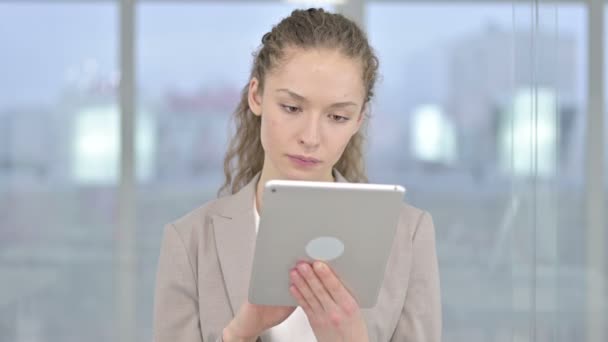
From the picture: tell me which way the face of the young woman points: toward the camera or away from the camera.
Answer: toward the camera

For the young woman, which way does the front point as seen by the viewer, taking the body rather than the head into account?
toward the camera
